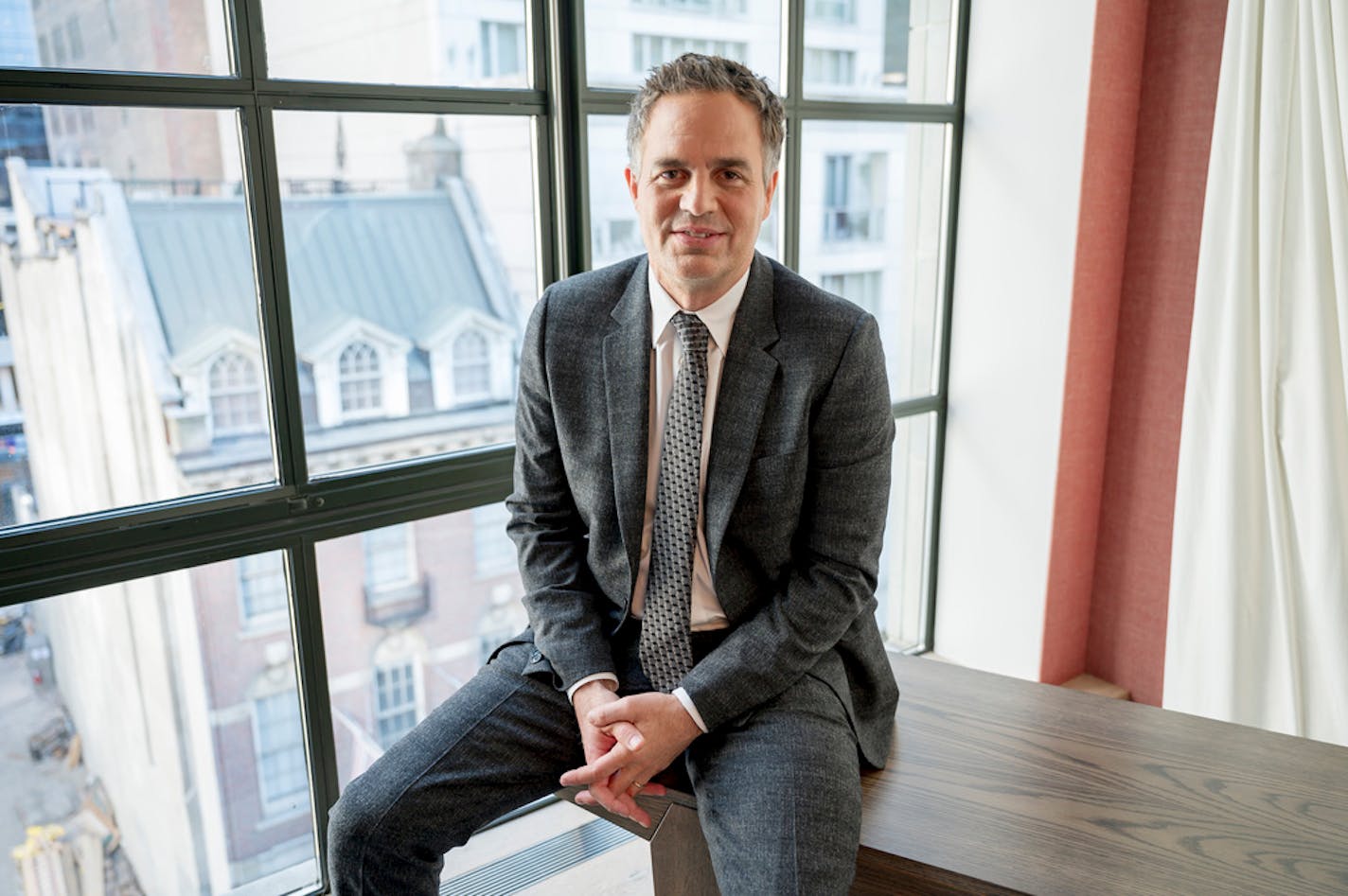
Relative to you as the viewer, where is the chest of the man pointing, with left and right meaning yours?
facing the viewer

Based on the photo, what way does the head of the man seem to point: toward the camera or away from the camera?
toward the camera

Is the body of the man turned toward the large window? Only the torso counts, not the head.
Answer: no
